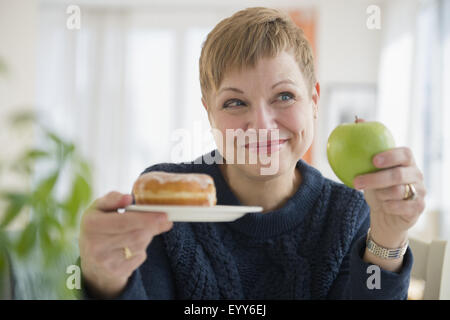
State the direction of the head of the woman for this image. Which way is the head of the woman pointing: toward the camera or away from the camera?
toward the camera

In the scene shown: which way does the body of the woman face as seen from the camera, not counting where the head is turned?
toward the camera
